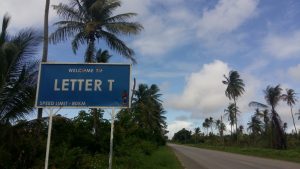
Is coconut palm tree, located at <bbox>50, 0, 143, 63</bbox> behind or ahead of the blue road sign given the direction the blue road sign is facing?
behind

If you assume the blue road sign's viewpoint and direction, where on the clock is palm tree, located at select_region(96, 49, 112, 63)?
The palm tree is roughly at 6 o'clock from the blue road sign.

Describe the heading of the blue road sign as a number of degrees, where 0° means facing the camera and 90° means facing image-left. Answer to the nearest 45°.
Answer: approximately 0°

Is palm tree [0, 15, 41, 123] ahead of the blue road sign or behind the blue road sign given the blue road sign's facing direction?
behind

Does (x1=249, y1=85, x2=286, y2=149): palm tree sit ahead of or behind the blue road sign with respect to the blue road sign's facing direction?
behind
